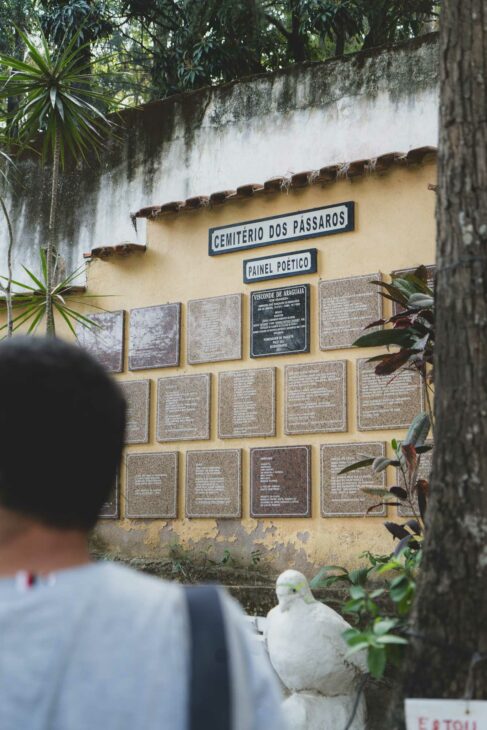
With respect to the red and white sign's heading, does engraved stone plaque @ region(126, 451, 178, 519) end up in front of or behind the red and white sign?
behind

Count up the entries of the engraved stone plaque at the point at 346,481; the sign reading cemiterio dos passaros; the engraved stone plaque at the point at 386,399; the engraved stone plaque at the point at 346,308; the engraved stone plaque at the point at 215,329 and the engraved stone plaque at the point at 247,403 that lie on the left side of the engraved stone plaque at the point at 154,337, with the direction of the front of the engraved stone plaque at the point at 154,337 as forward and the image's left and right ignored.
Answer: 6

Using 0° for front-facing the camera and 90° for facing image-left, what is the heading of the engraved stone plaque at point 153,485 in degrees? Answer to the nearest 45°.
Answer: approximately 45°

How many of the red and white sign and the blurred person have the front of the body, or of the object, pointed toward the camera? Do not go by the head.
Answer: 1

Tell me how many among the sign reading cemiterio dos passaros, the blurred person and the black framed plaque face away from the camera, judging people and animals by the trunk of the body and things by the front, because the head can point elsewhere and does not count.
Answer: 1

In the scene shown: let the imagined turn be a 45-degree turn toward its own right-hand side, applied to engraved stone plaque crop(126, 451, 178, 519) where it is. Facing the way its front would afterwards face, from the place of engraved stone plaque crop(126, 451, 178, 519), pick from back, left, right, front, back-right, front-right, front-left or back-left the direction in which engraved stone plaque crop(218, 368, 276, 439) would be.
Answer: back-left

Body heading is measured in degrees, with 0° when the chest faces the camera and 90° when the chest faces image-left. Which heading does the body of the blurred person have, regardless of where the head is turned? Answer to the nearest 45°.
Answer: approximately 180°

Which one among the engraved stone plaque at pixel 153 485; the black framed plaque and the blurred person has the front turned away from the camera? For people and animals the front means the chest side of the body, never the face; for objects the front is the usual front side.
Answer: the blurred person

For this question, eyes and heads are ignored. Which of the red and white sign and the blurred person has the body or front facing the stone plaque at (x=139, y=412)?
the blurred person
